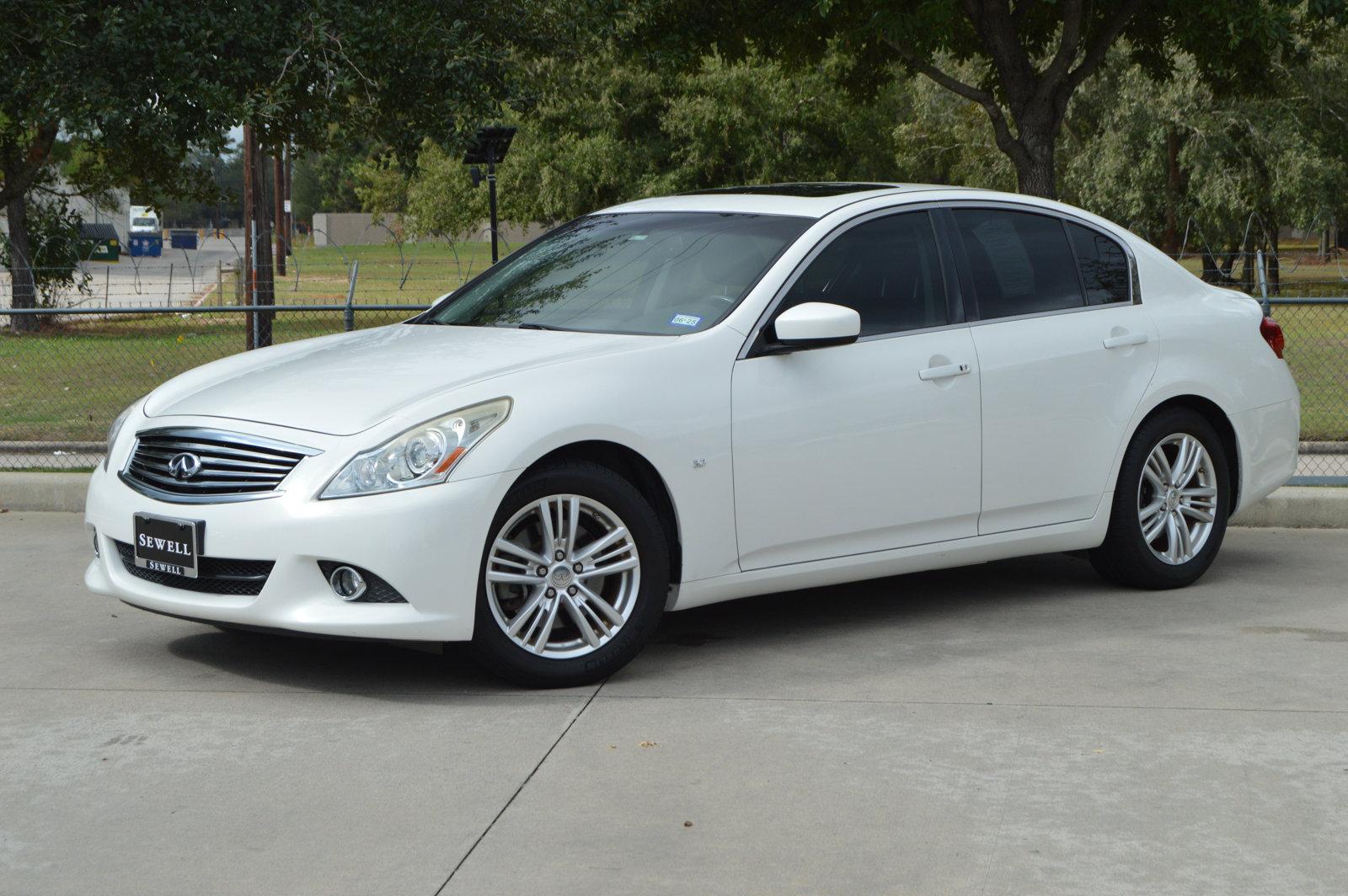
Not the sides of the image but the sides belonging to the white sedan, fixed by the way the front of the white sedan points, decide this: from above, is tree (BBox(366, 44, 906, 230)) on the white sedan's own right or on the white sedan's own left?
on the white sedan's own right

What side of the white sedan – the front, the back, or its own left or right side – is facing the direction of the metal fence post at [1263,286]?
back

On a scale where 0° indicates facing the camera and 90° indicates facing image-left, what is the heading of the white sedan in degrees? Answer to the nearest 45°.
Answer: approximately 45°

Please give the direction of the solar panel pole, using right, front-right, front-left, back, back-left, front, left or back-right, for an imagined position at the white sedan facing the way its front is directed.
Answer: back-right

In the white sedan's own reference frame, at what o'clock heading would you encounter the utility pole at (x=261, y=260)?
The utility pole is roughly at 4 o'clock from the white sedan.

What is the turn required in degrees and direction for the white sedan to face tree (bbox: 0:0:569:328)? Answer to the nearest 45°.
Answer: approximately 135° to its right

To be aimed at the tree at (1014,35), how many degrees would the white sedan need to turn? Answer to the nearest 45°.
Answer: approximately 135° to its right
